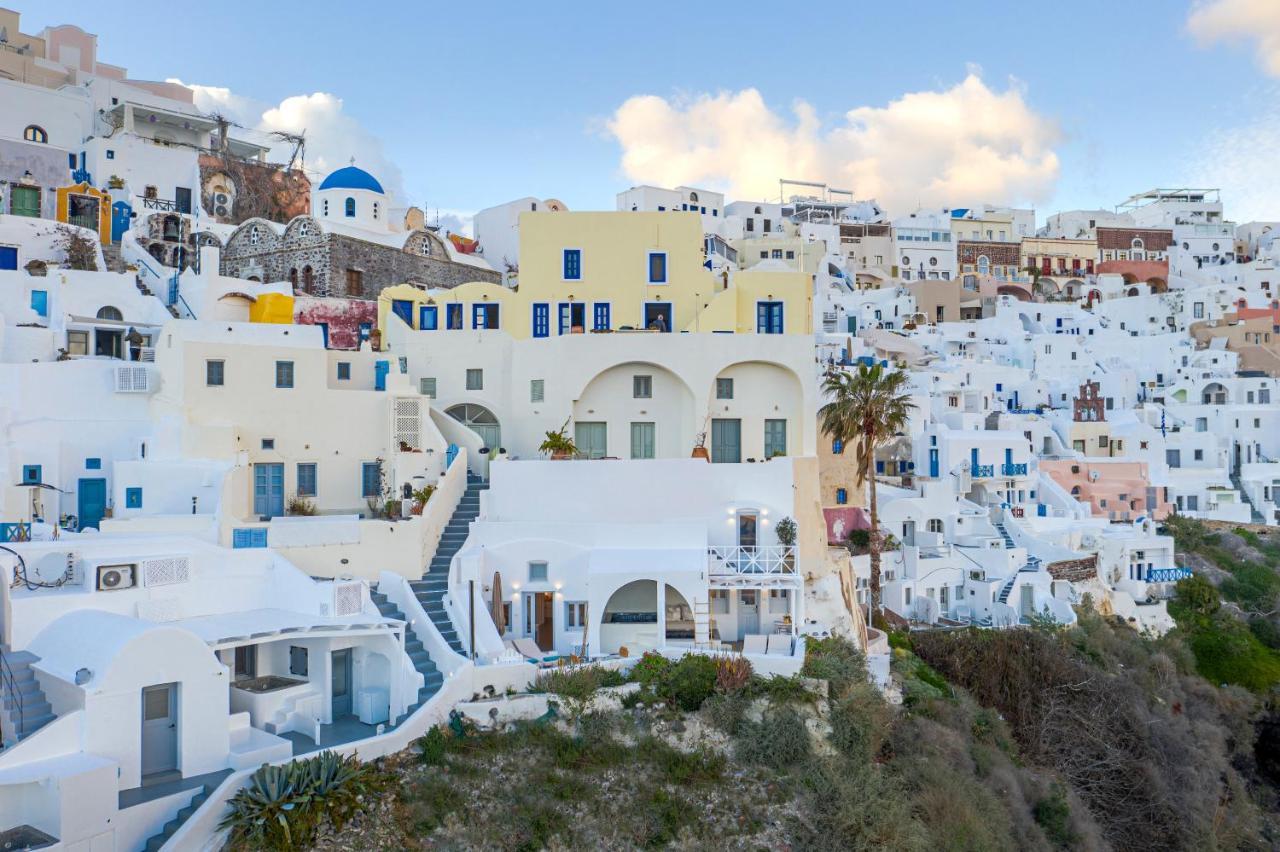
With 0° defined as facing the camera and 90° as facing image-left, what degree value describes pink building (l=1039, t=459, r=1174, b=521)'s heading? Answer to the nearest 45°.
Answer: approximately 0°

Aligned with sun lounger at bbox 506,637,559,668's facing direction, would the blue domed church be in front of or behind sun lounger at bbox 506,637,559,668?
behind

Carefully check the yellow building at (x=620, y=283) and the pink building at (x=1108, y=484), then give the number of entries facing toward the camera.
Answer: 2

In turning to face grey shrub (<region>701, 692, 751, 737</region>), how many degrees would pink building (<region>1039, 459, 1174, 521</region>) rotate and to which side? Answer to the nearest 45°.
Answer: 0° — it already faces it

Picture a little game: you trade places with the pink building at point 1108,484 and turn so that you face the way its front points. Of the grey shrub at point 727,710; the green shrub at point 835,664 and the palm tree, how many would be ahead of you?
3

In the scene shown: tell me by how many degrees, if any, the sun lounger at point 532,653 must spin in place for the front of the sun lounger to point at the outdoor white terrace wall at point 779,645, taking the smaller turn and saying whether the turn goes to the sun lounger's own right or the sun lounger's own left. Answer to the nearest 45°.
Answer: approximately 45° to the sun lounger's own left

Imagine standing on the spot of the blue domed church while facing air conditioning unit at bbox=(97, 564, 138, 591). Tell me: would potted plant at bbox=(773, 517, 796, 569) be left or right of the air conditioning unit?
left

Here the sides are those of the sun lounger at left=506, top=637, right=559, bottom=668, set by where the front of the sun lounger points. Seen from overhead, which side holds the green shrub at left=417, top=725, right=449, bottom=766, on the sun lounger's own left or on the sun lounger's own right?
on the sun lounger's own right

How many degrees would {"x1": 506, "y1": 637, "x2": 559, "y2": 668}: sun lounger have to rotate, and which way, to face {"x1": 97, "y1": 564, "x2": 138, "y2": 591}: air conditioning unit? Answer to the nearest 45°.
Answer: approximately 90° to its right
